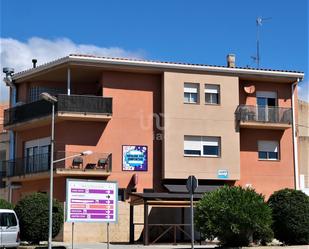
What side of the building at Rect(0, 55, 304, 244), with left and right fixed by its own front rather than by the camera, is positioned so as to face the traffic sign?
front

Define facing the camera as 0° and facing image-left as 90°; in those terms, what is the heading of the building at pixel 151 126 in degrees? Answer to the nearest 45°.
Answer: approximately 0°

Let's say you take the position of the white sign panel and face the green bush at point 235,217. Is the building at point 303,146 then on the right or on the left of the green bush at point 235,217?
left

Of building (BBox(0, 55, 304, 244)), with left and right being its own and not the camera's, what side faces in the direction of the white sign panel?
front

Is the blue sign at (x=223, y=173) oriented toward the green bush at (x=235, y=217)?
yes

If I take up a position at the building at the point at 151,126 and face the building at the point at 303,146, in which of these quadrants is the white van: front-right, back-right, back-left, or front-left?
back-right

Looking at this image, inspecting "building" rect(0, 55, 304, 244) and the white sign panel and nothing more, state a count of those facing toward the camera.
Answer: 2

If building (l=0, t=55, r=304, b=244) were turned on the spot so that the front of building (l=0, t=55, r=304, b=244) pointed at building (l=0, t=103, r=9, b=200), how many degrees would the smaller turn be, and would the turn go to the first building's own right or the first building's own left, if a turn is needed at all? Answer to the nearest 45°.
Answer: approximately 135° to the first building's own right

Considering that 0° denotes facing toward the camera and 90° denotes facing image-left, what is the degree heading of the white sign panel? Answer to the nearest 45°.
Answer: approximately 0°
